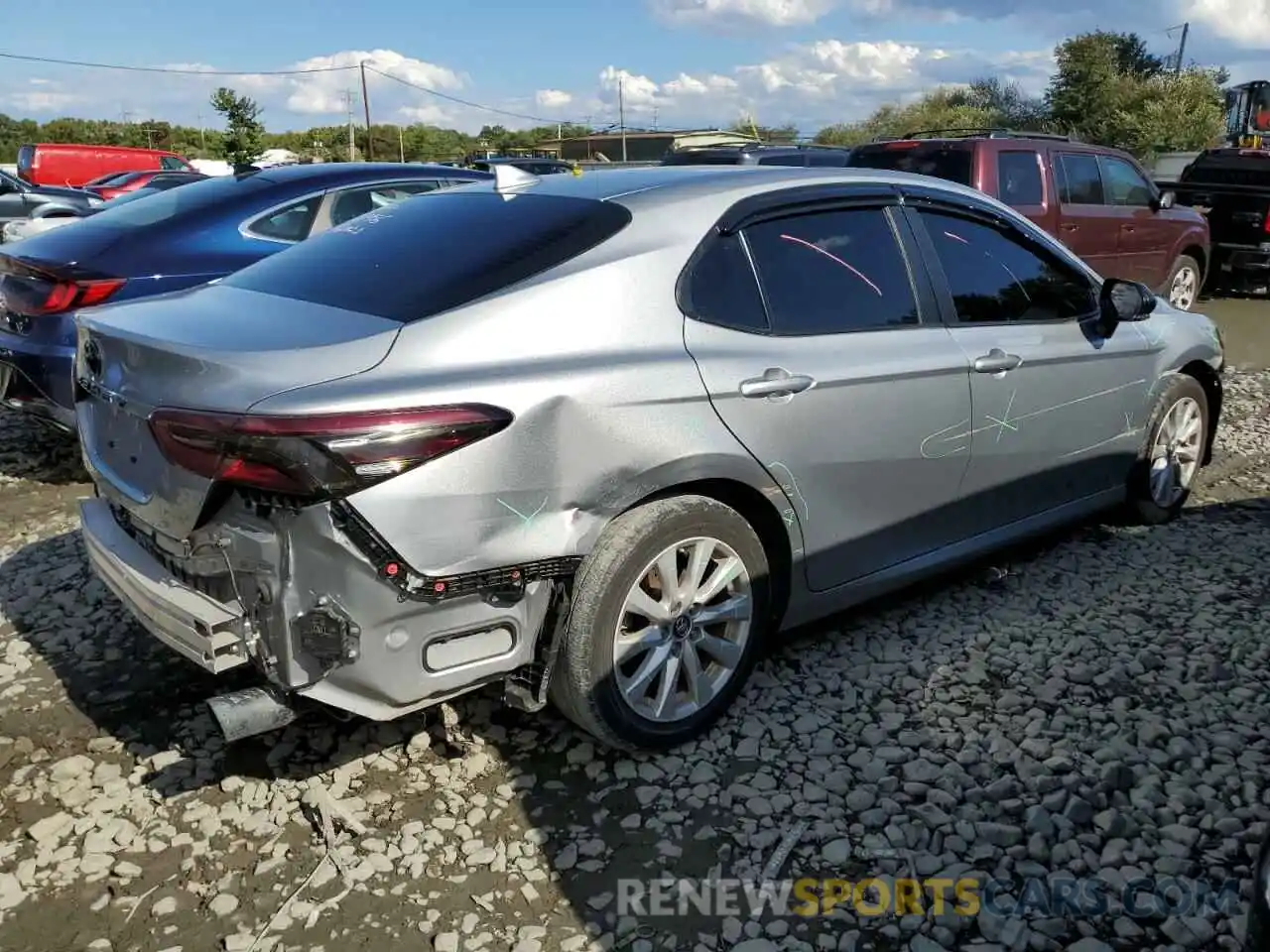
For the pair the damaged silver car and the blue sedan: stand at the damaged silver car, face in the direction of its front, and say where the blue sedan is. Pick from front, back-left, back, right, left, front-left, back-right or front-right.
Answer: left

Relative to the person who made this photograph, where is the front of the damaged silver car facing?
facing away from the viewer and to the right of the viewer

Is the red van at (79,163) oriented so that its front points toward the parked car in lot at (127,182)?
no

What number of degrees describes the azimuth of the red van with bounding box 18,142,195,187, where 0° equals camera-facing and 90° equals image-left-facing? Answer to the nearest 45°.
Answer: approximately 270°

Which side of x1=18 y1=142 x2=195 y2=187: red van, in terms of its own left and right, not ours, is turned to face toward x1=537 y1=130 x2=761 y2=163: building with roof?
front

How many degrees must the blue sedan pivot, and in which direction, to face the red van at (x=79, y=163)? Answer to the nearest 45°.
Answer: approximately 45° to its left

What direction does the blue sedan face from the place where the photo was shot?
facing away from the viewer and to the right of the viewer

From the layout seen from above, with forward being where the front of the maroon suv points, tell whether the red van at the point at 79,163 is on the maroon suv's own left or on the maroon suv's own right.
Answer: on the maroon suv's own left

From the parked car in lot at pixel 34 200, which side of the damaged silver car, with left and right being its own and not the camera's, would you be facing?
left

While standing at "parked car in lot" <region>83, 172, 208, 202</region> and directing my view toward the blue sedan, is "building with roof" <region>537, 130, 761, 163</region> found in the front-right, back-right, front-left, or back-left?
back-left

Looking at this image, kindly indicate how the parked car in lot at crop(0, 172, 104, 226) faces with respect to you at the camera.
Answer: facing to the right of the viewer

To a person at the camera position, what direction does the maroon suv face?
facing away from the viewer and to the right of the viewer

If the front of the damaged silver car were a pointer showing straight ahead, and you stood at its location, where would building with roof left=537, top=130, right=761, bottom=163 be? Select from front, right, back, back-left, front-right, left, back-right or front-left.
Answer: front-left

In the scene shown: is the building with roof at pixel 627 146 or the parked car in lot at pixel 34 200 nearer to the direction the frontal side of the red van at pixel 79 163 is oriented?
the building with roof

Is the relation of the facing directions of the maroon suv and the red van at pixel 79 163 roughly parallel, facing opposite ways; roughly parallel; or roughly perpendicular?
roughly parallel
